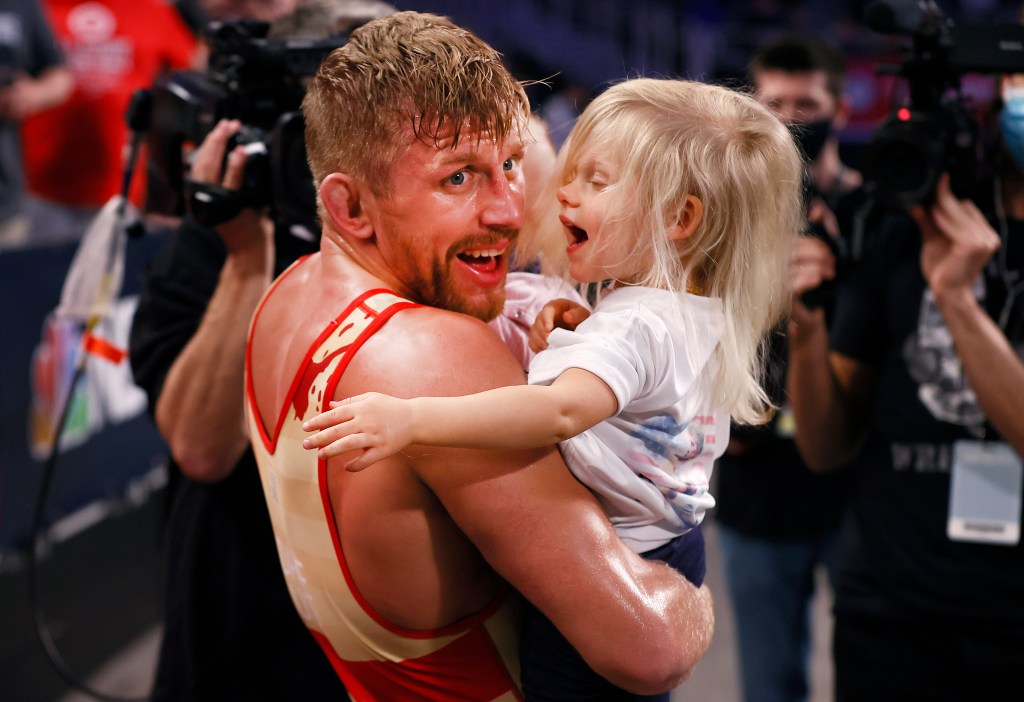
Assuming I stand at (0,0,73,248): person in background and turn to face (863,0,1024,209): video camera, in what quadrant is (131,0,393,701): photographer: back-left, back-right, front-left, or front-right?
front-right

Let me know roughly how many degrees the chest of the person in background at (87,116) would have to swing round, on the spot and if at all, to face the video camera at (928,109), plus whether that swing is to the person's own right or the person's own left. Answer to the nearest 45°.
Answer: approximately 45° to the person's own left

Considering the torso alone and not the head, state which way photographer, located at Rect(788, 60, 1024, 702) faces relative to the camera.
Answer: toward the camera

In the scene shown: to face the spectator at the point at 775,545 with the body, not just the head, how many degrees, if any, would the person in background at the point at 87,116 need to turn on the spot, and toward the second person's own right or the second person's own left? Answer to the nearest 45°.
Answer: approximately 45° to the second person's own left

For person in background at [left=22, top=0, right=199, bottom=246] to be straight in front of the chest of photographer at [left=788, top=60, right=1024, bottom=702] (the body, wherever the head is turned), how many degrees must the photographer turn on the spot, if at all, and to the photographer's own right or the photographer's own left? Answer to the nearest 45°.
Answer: approximately 135° to the photographer's own right

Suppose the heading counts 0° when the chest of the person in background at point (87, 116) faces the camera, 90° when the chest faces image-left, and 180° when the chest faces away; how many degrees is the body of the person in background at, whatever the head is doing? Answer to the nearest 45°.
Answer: approximately 0°

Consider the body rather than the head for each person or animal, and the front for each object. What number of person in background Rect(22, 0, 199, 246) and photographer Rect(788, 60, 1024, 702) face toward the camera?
2

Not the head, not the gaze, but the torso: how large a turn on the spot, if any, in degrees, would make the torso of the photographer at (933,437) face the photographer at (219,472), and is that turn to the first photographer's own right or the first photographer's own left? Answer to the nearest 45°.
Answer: approximately 45° to the first photographer's own right

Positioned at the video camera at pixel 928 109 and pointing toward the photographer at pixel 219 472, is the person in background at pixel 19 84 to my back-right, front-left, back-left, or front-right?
front-right

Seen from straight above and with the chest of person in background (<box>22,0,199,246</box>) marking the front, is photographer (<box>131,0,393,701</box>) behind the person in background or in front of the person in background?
in front
